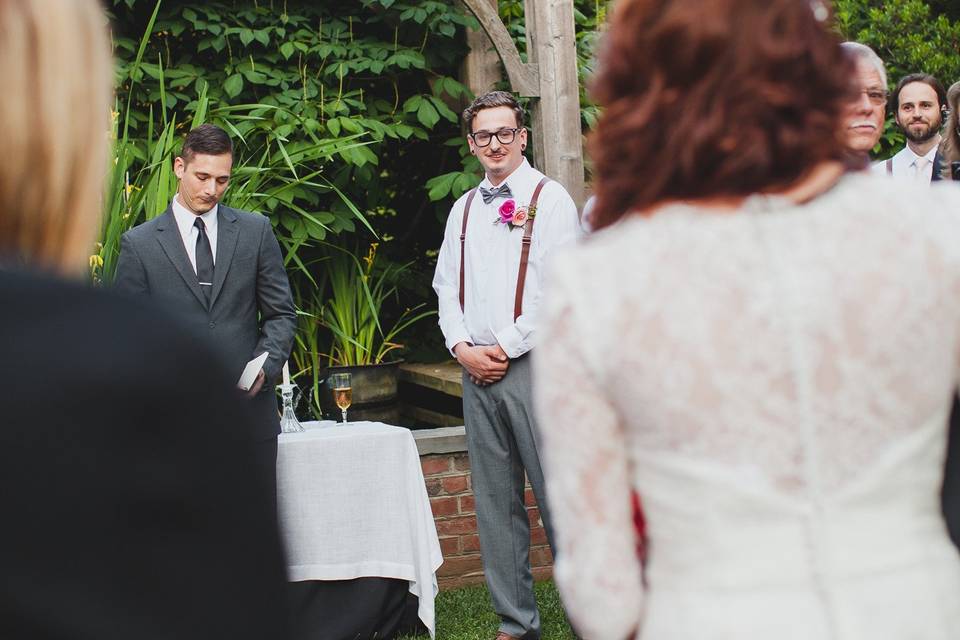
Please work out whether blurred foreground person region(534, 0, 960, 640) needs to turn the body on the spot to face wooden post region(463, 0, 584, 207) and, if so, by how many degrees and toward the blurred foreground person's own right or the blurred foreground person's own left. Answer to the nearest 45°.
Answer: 0° — they already face it

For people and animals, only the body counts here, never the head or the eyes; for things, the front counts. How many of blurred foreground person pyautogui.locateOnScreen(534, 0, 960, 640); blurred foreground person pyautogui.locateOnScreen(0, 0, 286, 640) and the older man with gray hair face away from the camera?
2

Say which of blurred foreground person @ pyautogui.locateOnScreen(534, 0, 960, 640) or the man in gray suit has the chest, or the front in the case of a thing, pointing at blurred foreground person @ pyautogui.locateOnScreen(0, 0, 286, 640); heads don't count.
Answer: the man in gray suit

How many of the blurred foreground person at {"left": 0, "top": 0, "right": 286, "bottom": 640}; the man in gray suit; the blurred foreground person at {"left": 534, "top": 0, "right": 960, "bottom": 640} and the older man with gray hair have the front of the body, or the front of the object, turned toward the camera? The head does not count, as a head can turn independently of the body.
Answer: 2

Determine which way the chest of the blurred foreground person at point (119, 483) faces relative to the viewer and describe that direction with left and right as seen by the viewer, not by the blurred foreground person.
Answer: facing away from the viewer

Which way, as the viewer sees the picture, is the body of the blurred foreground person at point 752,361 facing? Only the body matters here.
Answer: away from the camera

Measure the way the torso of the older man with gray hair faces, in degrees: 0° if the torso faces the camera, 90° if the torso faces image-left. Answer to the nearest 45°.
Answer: approximately 0°

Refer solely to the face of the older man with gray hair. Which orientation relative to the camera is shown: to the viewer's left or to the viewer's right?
to the viewer's left

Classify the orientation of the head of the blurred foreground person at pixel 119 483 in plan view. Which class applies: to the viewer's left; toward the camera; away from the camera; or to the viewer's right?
away from the camera

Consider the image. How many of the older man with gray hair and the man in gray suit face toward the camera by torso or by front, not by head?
2

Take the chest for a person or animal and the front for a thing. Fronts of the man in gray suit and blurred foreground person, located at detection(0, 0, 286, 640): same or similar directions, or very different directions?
very different directions
